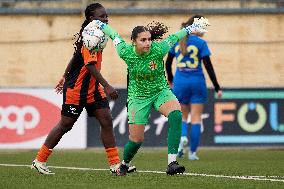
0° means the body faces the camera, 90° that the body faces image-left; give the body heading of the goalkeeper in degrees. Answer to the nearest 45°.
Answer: approximately 0°

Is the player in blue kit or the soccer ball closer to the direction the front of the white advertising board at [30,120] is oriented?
the soccer ball

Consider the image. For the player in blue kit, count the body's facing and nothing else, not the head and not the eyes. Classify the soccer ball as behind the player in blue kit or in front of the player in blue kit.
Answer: behind

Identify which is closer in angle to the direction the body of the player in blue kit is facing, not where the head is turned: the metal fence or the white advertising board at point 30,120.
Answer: the metal fence

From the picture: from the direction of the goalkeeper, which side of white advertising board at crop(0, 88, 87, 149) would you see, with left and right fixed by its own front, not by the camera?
front

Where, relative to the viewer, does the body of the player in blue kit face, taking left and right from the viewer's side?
facing away from the viewer and to the right of the viewer

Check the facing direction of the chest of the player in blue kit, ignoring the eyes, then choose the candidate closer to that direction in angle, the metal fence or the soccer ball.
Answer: the metal fence

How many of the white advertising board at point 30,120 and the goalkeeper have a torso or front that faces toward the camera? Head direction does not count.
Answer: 2

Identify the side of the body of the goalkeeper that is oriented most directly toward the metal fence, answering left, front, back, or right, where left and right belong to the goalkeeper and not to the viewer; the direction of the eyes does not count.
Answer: back

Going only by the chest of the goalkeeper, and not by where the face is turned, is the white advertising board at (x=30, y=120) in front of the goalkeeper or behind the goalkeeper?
behind

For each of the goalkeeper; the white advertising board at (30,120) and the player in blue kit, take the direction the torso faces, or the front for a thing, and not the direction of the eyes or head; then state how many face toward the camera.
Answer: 2

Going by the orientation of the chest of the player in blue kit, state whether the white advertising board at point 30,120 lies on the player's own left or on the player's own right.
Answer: on the player's own left
